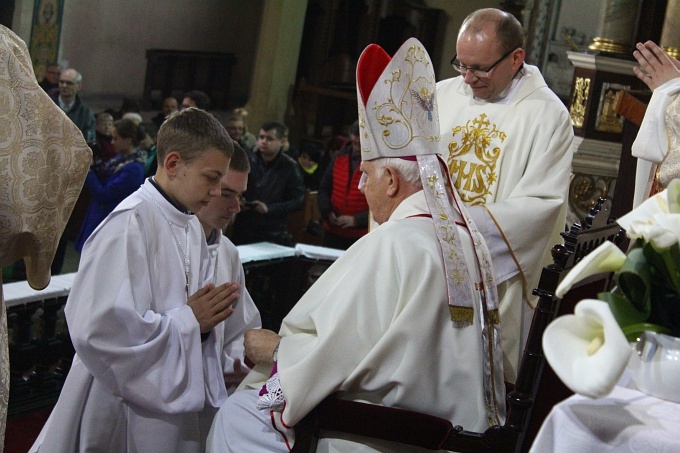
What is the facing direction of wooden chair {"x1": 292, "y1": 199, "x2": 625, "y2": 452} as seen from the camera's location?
facing away from the viewer and to the left of the viewer

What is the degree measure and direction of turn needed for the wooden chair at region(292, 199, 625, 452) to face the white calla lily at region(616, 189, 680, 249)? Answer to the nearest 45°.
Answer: approximately 135° to its left

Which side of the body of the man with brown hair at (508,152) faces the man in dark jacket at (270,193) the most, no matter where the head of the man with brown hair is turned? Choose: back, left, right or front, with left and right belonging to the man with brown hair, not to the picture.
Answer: right

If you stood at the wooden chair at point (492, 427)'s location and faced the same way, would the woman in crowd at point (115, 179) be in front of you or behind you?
in front

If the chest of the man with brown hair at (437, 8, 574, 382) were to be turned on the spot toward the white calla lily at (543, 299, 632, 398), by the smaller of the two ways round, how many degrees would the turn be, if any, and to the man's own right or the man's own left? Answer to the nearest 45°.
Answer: approximately 45° to the man's own left

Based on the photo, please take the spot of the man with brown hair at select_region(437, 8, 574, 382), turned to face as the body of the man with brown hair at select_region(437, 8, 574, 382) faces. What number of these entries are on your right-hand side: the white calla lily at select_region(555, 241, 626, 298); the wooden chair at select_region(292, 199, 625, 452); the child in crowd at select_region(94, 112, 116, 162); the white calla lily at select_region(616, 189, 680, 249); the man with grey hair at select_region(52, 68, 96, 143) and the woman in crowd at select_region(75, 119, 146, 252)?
3

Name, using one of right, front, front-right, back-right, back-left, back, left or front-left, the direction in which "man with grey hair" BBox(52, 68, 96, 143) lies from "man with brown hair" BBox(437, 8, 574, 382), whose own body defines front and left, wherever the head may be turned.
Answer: right

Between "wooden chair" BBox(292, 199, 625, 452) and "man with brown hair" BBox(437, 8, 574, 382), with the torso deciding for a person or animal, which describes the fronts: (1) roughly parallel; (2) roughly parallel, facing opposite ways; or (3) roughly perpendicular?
roughly perpendicular

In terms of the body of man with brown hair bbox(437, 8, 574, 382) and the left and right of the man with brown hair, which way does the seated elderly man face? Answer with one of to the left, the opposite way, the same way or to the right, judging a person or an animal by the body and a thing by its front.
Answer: to the right

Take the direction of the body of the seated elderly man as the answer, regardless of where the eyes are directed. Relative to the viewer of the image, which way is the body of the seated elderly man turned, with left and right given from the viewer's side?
facing away from the viewer and to the left of the viewer

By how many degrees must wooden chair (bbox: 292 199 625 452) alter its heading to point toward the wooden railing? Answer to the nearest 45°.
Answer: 0° — it already faces it
